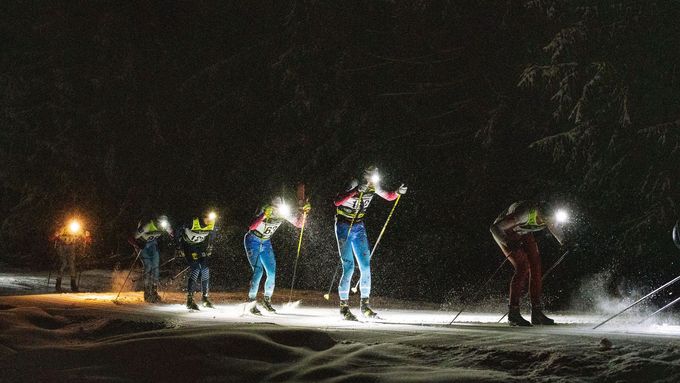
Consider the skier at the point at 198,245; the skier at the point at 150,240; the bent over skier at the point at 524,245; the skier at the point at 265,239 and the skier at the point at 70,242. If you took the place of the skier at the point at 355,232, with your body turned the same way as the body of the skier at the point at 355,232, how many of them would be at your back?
4

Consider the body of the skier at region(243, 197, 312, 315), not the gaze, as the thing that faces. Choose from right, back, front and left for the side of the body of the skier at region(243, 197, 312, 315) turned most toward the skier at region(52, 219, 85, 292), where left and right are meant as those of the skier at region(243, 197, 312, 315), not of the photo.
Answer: back

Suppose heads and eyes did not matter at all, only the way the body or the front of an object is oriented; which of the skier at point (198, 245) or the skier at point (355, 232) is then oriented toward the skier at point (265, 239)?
the skier at point (198, 245)

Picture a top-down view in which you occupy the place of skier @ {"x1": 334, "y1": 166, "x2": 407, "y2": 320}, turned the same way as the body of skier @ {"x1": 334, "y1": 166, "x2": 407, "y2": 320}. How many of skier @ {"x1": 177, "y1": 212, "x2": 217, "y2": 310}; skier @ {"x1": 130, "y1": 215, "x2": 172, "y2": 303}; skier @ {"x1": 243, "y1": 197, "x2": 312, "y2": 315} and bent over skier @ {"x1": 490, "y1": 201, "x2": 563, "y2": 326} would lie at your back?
3

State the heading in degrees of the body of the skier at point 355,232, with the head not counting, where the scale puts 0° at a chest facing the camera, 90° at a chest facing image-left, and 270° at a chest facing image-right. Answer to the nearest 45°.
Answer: approximately 315°

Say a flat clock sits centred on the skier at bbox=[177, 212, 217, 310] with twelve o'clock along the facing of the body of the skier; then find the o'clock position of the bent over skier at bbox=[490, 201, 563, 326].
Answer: The bent over skier is roughly at 12 o'clock from the skier.

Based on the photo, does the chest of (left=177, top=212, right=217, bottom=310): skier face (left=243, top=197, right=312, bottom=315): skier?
yes

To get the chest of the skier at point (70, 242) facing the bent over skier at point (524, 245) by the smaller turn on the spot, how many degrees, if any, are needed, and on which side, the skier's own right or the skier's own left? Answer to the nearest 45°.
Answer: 0° — they already face them

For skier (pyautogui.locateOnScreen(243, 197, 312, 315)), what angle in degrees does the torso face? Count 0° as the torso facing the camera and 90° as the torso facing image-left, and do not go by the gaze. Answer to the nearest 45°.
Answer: approximately 315°

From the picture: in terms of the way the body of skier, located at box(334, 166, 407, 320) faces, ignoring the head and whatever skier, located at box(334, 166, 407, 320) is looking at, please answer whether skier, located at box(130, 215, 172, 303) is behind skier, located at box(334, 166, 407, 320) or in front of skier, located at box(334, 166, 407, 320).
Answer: behind
